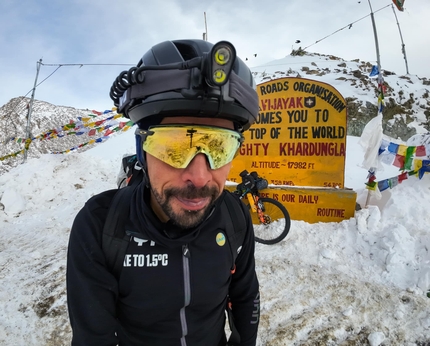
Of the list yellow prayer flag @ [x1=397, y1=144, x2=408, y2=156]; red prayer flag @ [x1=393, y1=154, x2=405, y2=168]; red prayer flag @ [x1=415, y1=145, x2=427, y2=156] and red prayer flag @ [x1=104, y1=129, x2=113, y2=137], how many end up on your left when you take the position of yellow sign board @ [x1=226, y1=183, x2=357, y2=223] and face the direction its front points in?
3

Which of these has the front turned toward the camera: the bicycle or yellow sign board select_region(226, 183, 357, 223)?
the yellow sign board

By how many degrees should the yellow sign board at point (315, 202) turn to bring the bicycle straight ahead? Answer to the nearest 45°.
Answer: approximately 90° to its right

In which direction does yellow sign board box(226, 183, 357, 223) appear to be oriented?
toward the camera

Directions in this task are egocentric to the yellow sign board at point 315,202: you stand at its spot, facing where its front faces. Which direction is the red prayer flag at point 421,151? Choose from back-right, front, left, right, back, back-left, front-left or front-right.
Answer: left

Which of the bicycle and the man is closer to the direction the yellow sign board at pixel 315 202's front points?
the man
